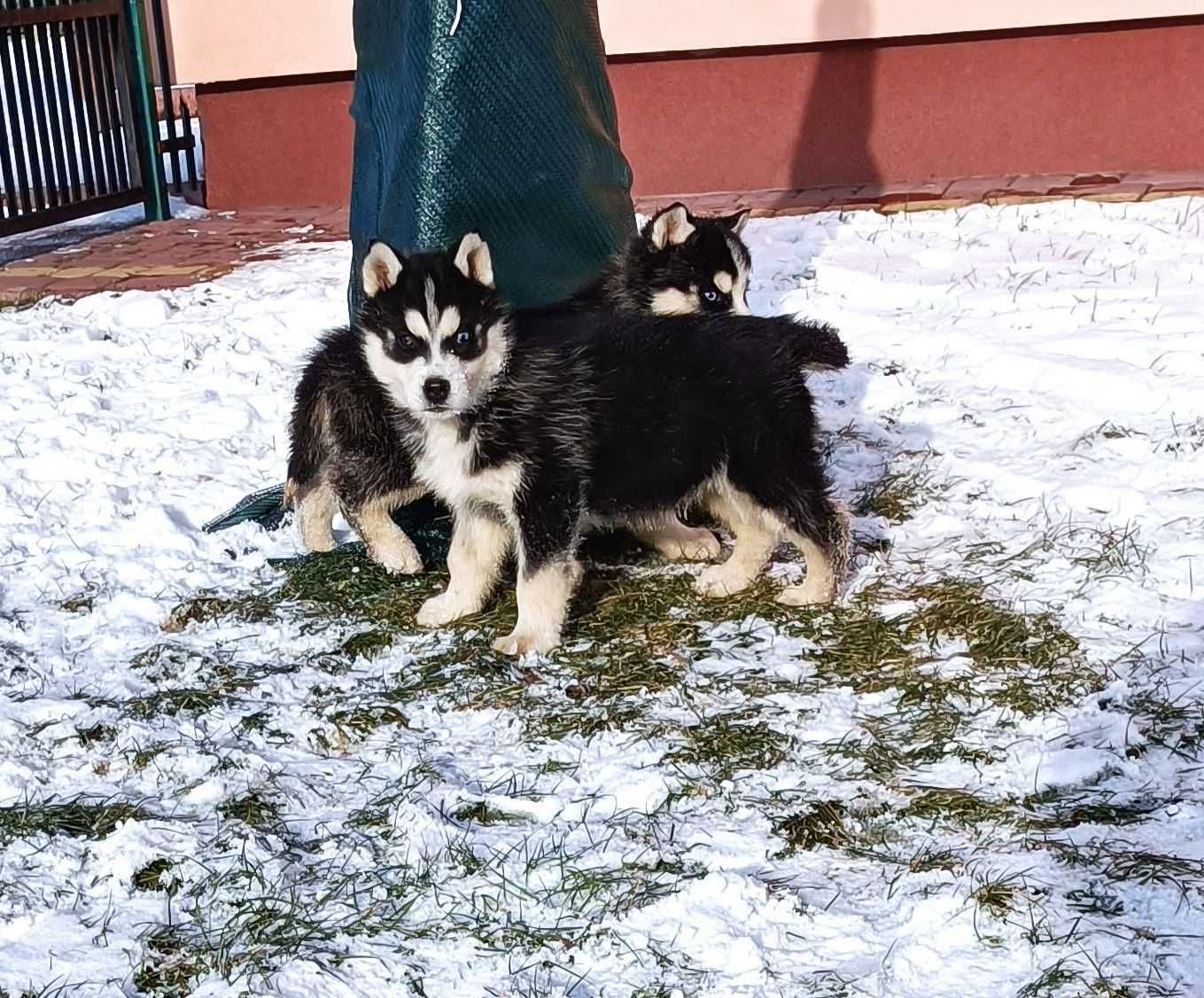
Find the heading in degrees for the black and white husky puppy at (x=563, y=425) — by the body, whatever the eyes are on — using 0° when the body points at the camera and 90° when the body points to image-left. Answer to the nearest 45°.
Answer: approximately 45°

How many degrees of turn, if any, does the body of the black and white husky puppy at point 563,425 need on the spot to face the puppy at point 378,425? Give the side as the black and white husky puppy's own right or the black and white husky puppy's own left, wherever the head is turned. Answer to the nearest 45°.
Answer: approximately 90° to the black and white husky puppy's own right

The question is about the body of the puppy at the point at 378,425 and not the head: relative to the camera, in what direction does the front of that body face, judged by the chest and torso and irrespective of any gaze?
to the viewer's right

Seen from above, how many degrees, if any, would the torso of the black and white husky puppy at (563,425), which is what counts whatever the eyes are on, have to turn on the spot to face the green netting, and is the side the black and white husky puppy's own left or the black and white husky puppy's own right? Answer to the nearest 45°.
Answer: approximately 135° to the black and white husky puppy's own right
